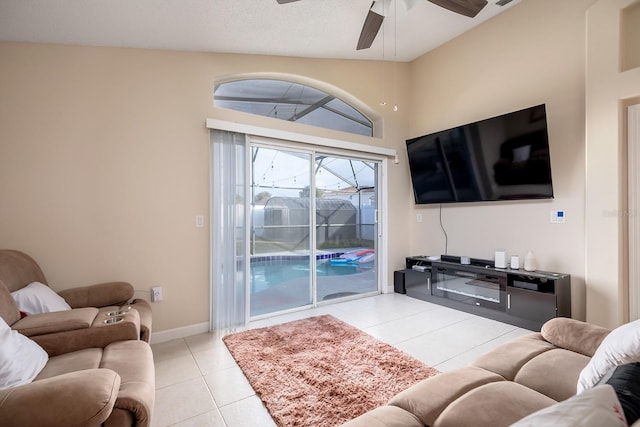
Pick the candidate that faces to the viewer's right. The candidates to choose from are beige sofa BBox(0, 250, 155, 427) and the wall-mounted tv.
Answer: the beige sofa

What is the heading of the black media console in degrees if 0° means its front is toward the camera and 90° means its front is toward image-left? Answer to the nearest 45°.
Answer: approximately 45°

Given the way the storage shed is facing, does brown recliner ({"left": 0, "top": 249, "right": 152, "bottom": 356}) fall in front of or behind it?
in front

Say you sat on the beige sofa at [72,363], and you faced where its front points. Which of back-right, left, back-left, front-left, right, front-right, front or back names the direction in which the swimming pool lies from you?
front-left

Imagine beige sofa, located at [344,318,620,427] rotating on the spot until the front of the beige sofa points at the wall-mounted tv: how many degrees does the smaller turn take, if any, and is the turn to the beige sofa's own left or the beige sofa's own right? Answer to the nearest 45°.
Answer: approximately 45° to the beige sofa's own right

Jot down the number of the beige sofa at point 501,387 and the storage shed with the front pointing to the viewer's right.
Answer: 0

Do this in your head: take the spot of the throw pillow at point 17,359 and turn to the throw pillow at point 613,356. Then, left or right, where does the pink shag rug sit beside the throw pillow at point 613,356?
left

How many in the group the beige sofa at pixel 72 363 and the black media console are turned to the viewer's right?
1

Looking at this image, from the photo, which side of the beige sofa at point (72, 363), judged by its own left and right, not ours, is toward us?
right

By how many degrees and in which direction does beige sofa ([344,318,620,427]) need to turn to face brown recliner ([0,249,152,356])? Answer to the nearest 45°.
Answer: approximately 45° to its left

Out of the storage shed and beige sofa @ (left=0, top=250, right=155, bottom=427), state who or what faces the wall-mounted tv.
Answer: the beige sofa

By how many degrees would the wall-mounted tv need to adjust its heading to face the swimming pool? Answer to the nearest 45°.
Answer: approximately 45° to its right
